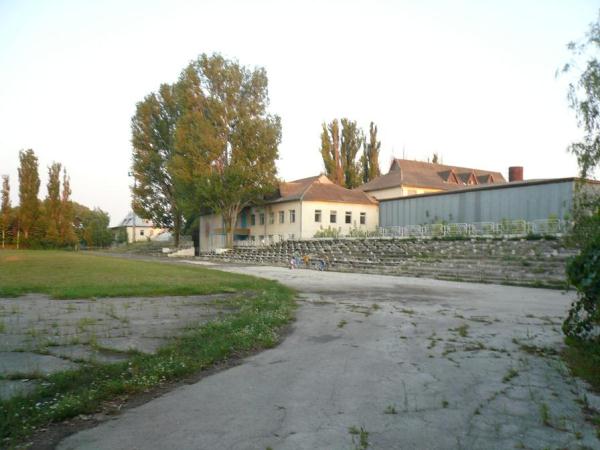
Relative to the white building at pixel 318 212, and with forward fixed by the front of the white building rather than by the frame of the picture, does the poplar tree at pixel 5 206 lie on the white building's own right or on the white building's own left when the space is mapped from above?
on the white building's own right

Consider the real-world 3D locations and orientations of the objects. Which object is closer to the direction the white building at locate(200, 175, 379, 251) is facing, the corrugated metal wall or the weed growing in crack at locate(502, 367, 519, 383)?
the weed growing in crack

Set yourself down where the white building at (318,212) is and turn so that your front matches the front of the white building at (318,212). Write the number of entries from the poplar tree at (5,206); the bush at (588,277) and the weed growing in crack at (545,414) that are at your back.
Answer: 0

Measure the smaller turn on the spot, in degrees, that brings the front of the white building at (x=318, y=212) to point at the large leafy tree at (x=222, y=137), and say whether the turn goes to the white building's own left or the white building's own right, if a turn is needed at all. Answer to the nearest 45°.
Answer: approximately 45° to the white building's own right

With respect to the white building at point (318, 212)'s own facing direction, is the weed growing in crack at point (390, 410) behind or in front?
in front

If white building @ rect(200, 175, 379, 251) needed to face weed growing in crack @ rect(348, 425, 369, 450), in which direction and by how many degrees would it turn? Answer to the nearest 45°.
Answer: approximately 45° to its left

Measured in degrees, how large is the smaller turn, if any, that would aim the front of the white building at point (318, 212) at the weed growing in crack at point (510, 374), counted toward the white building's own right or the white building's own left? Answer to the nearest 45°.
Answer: approximately 45° to the white building's own left

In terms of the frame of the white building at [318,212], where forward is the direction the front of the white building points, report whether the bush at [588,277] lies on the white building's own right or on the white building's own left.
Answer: on the white building's own left

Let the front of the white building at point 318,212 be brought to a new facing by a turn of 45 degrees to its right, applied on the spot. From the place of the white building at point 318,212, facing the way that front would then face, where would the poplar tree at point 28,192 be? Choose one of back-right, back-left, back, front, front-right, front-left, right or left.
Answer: front

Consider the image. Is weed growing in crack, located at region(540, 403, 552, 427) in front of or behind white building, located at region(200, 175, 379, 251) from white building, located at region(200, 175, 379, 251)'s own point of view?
in front

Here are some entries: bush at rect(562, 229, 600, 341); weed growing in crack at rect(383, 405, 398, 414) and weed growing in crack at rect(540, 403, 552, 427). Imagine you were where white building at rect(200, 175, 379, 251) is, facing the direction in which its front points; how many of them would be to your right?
0
